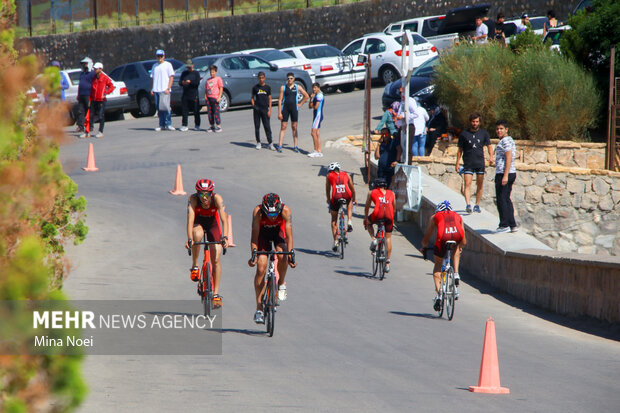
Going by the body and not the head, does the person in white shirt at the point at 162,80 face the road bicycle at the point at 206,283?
yes

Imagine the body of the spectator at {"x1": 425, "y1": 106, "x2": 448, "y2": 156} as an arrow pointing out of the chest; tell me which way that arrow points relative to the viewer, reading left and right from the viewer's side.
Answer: facing to the left of the viewer

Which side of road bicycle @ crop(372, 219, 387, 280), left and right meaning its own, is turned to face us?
back

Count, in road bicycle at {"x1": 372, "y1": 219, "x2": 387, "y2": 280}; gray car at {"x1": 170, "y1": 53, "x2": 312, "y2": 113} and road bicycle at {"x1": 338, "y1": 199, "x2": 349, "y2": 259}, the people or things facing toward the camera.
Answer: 0

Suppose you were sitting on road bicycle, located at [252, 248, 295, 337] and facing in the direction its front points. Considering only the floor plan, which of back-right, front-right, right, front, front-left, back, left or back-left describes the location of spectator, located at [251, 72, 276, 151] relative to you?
back

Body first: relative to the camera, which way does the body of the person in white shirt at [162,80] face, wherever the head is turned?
toward the camera

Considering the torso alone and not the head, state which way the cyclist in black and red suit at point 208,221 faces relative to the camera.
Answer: toward the camera

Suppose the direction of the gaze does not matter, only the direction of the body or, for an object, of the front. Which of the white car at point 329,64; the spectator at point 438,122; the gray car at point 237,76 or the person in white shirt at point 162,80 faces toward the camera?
the person in white shirt
